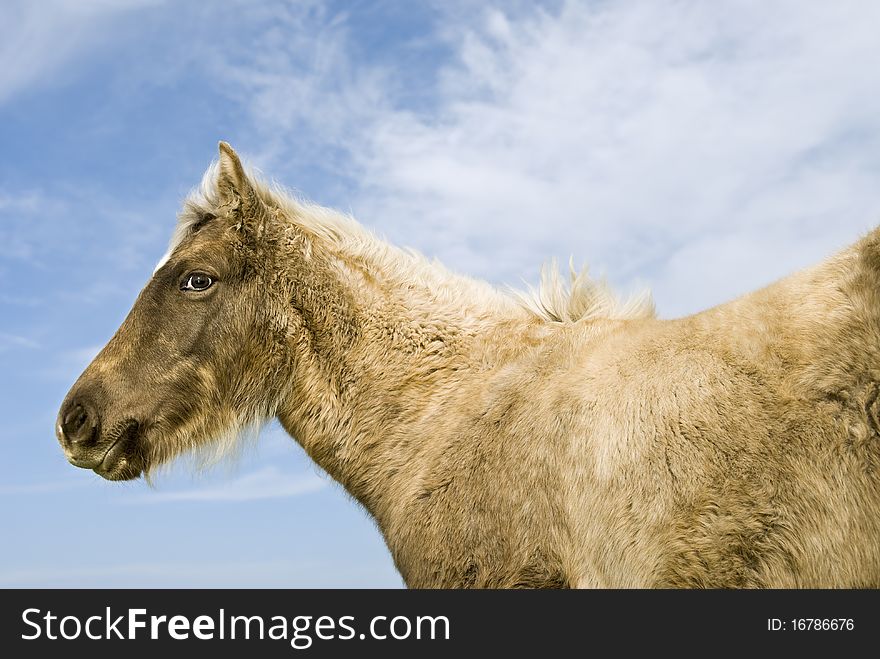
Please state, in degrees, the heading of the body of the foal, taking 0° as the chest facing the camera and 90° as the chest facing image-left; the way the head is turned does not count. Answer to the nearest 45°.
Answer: approximately 90°
